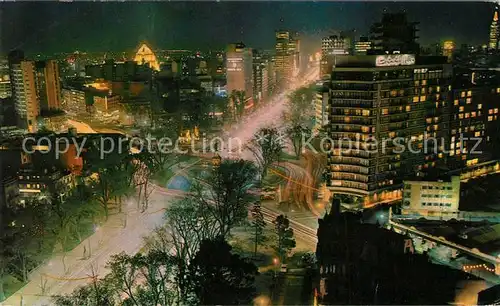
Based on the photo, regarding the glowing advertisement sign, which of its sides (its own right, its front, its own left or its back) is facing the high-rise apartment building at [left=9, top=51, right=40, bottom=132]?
right

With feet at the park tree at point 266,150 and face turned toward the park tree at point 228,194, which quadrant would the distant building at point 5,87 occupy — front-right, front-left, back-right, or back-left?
back-right

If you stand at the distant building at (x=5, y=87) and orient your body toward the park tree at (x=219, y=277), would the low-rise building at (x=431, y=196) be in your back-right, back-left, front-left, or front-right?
front-left

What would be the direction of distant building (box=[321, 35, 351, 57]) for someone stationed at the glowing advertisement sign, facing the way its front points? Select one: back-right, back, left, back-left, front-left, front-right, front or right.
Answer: back

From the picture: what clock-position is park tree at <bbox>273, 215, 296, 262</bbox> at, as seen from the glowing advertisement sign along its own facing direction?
The park tree is roughly at 1 o'clock from the glowing advertisement sign.

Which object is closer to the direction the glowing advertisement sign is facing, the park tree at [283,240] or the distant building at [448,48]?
the park tree

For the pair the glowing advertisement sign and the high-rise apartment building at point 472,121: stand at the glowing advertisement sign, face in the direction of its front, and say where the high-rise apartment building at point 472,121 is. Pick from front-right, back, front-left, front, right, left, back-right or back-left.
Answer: back-left

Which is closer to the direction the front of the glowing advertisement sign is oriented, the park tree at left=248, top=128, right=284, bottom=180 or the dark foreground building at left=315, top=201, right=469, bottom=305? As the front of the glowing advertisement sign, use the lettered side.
the dark foreground building

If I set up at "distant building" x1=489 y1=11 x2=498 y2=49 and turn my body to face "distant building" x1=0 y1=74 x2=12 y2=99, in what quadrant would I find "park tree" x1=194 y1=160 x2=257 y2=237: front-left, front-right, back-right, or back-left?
front-left

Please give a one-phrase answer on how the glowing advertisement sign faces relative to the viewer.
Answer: facing the viewer

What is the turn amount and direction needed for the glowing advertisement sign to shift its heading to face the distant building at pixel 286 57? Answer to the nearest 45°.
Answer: approximately 180°

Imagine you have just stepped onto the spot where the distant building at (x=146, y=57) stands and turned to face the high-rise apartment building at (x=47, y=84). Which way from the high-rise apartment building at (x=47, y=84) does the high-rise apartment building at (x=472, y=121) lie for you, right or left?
left

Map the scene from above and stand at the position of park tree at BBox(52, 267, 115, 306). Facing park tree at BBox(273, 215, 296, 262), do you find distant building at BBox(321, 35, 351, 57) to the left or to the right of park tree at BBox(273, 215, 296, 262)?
left

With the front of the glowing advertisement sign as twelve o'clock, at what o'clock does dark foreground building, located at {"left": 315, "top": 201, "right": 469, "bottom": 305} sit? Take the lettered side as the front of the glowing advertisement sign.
The dark foreground building is roughly at 12 o'clock from the glowing advertisement sign.
